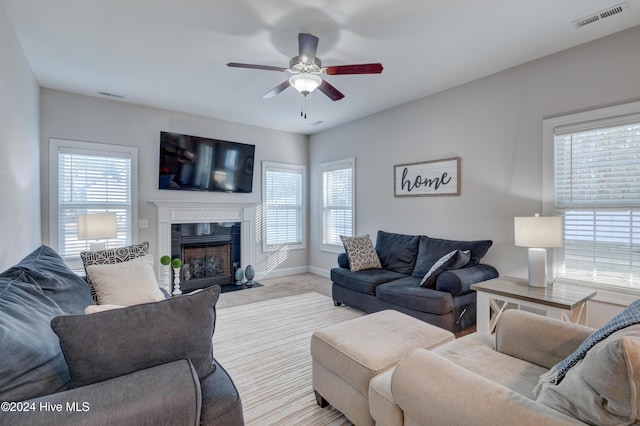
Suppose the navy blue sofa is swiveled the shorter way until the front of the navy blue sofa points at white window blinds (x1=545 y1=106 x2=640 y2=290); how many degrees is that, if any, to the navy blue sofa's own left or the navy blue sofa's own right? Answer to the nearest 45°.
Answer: approximately 135° to the navy blue sofa's own left

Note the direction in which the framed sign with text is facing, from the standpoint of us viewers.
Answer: facing the viewer and to the left of the viewer

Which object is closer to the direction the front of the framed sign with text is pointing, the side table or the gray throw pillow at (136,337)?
the gray throw pillow

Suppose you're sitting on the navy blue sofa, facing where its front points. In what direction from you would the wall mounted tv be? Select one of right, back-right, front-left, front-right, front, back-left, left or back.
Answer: front-right

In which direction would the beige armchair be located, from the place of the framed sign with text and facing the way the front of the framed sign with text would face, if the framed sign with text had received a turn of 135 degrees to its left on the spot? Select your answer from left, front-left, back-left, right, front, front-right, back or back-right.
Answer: right

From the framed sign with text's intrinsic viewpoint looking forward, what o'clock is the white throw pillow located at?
The white throw pillow is roughly at 12 o'clock from the framed sign with text.

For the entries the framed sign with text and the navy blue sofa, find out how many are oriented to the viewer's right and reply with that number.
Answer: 0

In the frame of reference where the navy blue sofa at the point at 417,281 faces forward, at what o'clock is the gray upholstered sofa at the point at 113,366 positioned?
The gray upholstered sofa is roughly at 11 o'clock from the navy blue sofa.

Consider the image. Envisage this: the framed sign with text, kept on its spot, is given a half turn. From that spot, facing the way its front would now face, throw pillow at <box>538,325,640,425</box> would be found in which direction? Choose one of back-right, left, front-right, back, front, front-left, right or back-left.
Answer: back-right

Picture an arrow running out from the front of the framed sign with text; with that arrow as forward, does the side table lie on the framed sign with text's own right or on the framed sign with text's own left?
on the framed sign with text's own left

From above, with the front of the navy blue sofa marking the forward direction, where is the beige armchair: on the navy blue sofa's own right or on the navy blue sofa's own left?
on the navy blue sofa's own left

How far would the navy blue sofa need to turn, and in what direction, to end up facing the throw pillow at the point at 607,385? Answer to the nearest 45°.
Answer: approximately 45° to its left

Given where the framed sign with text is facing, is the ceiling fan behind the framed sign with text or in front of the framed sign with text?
in front

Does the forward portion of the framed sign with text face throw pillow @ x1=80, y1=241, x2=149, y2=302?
yes

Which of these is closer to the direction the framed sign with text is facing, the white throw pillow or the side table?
the white throw pillow

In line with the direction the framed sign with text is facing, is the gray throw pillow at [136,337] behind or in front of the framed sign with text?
in front
